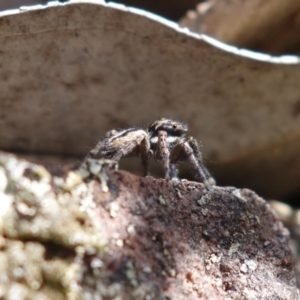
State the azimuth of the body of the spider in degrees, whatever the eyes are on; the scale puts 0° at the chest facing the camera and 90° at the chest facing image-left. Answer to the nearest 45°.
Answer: approximately 270°
